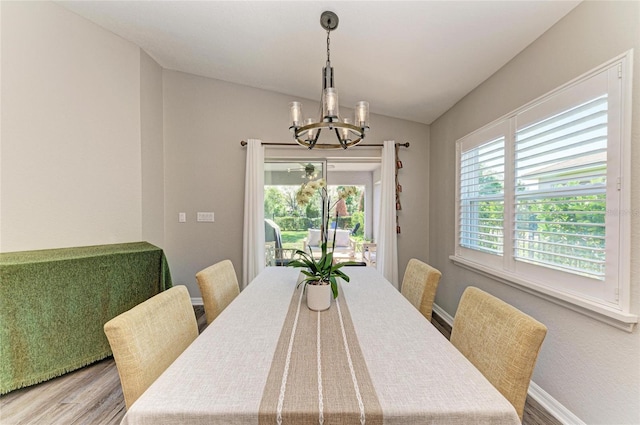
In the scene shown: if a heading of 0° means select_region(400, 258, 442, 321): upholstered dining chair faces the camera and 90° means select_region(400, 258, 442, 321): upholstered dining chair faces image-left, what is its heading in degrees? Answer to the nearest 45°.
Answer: approximately 45°

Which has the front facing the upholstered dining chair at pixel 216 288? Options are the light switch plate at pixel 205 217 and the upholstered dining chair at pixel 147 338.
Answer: the light switch plate

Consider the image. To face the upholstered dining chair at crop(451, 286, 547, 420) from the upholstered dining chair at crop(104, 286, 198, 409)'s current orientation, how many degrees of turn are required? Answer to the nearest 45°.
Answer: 0° — it already faces it

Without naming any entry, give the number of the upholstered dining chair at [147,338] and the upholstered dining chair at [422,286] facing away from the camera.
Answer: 0

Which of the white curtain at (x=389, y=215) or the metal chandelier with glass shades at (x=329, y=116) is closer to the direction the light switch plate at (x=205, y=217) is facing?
the metal chandelier with glass shades

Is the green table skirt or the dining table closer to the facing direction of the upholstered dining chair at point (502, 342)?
the dining table

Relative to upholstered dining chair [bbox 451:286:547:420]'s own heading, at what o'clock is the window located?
The window is roughly at 5 o'clock from the upholstered dining chair.

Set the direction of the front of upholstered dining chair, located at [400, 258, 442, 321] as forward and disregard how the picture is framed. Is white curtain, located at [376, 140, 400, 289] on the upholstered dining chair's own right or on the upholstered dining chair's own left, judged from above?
on the upholstered dining chair's own right

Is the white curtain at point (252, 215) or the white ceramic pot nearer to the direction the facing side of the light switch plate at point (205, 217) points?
the white ceramic pot

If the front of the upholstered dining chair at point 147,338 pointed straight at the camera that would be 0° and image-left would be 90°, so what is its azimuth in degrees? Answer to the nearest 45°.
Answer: approximately 315°

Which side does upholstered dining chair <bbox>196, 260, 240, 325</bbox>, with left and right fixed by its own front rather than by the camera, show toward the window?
front

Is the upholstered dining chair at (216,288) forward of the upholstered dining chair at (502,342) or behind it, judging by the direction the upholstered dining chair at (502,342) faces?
forward

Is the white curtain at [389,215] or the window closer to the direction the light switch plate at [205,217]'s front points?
the window

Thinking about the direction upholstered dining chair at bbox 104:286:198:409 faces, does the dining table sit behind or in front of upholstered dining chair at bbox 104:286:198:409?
in front
